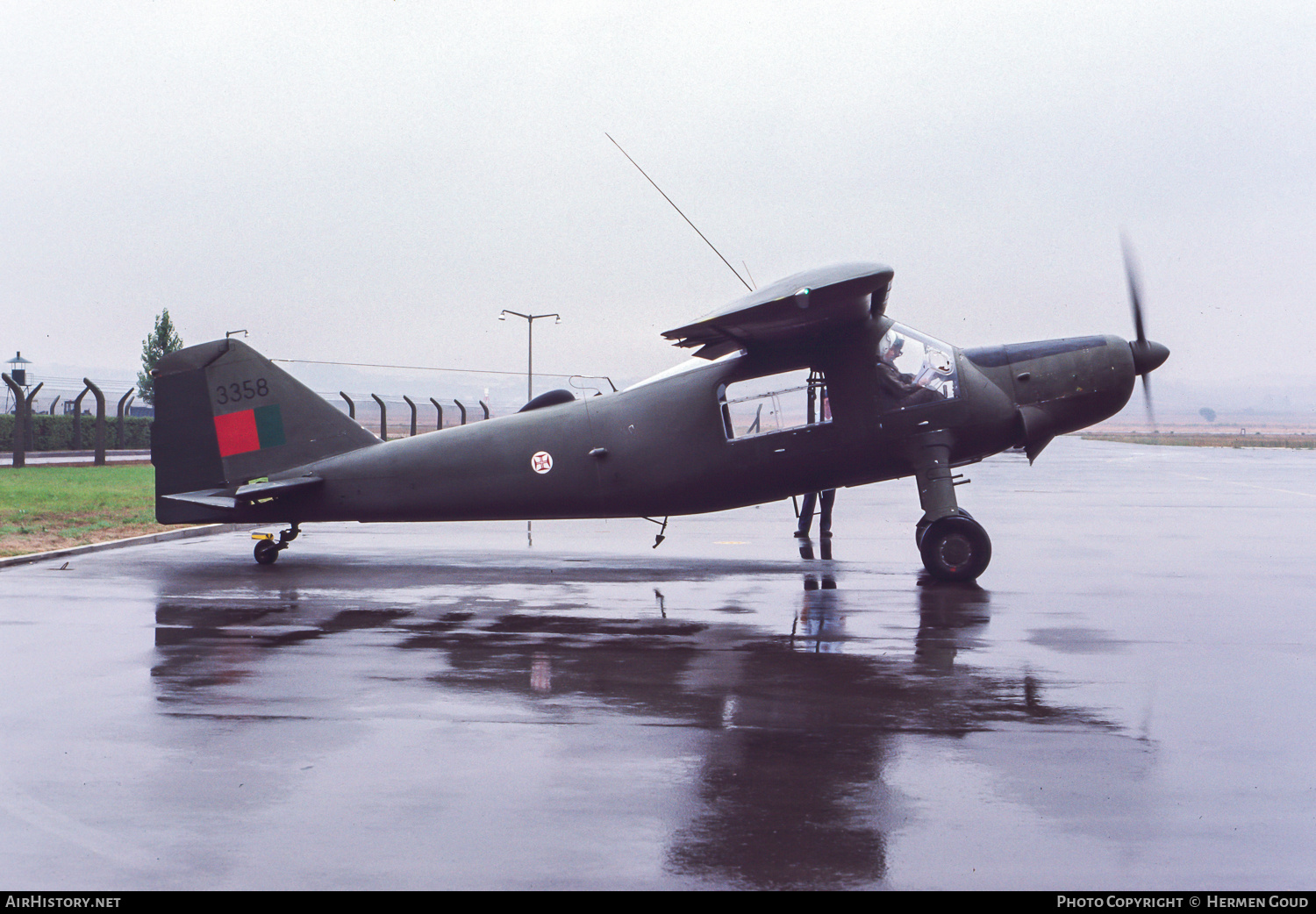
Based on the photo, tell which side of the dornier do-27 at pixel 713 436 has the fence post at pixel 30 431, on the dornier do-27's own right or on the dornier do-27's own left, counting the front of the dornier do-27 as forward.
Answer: on the dornier do-27's own left

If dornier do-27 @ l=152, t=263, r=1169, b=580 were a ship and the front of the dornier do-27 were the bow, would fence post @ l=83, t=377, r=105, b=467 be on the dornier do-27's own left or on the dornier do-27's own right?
on the dornier do-27's own left

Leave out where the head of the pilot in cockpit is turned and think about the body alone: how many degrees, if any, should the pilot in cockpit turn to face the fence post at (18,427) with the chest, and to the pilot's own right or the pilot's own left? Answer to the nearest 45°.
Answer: approximately 135° to the pilot's own left

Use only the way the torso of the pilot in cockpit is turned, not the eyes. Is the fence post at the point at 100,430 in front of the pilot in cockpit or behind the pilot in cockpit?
behind

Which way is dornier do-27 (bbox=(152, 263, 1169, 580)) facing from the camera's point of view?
to the viewer's right

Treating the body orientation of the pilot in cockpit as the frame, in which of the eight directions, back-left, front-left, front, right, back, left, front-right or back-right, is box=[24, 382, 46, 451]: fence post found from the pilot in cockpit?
back-left

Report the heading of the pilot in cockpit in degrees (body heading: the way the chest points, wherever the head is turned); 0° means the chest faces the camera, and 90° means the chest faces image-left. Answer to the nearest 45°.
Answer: approximately 270°

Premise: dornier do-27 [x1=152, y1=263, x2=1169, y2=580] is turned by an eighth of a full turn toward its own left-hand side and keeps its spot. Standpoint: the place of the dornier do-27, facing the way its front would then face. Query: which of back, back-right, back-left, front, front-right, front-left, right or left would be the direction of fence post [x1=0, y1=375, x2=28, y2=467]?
left
